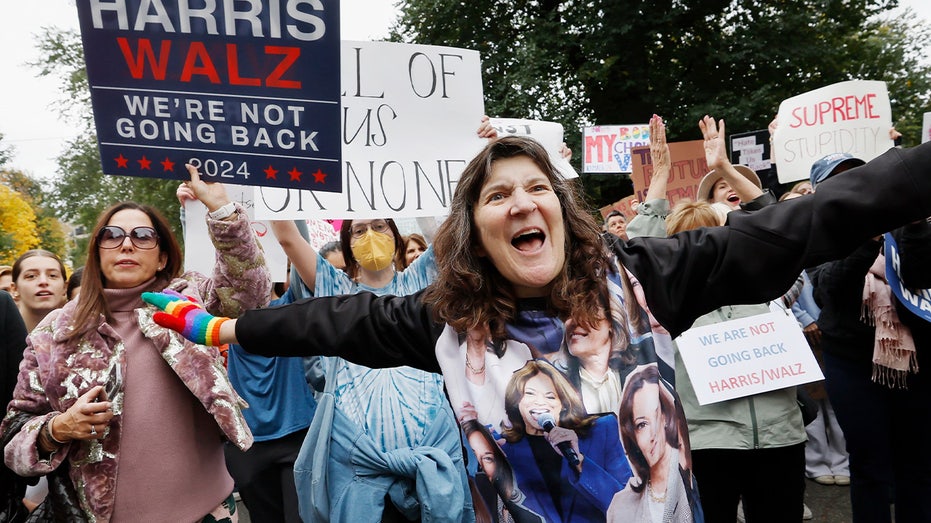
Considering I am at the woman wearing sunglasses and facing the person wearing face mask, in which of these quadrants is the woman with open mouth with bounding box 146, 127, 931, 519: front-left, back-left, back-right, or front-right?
front-right

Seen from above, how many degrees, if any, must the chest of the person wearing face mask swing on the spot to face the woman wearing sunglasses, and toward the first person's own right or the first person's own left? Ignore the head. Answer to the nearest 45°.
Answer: approximately 90° to the first person's own right

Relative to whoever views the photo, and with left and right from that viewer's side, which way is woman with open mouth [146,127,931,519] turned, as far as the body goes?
facing the viewer

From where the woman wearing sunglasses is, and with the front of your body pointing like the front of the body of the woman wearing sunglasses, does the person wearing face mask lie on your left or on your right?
on your left

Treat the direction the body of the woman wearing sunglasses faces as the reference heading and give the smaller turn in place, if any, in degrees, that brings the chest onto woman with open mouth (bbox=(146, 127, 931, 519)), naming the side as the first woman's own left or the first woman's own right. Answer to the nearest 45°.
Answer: approximately 45° to the first woman's own left

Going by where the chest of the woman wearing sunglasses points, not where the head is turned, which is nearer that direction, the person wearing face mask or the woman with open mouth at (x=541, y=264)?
the woman with open mouth

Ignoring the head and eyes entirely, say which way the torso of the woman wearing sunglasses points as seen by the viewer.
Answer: toward the camera

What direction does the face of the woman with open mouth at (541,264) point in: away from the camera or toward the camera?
toward the camera

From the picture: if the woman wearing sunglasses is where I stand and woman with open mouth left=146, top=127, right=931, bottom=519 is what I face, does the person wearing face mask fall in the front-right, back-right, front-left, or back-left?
front-left

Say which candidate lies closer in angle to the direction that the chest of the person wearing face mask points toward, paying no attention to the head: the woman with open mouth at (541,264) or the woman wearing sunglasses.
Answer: the woman with open mouth

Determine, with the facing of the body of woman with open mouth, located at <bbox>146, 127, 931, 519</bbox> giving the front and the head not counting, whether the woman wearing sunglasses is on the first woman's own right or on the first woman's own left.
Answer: on the first woman's own right

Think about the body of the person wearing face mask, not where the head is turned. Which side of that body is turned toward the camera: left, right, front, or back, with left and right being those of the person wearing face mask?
front

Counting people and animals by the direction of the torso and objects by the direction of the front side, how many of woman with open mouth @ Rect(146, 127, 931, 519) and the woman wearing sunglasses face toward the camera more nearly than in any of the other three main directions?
2

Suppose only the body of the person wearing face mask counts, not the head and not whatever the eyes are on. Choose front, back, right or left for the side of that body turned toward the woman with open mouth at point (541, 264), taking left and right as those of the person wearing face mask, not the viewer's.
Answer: front

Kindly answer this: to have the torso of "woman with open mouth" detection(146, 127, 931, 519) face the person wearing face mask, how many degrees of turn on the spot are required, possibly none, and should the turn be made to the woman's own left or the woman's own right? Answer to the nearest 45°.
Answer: approximately 135° to the woman's own right

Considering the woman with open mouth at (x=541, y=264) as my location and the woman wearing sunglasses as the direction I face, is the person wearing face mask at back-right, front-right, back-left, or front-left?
front-right
